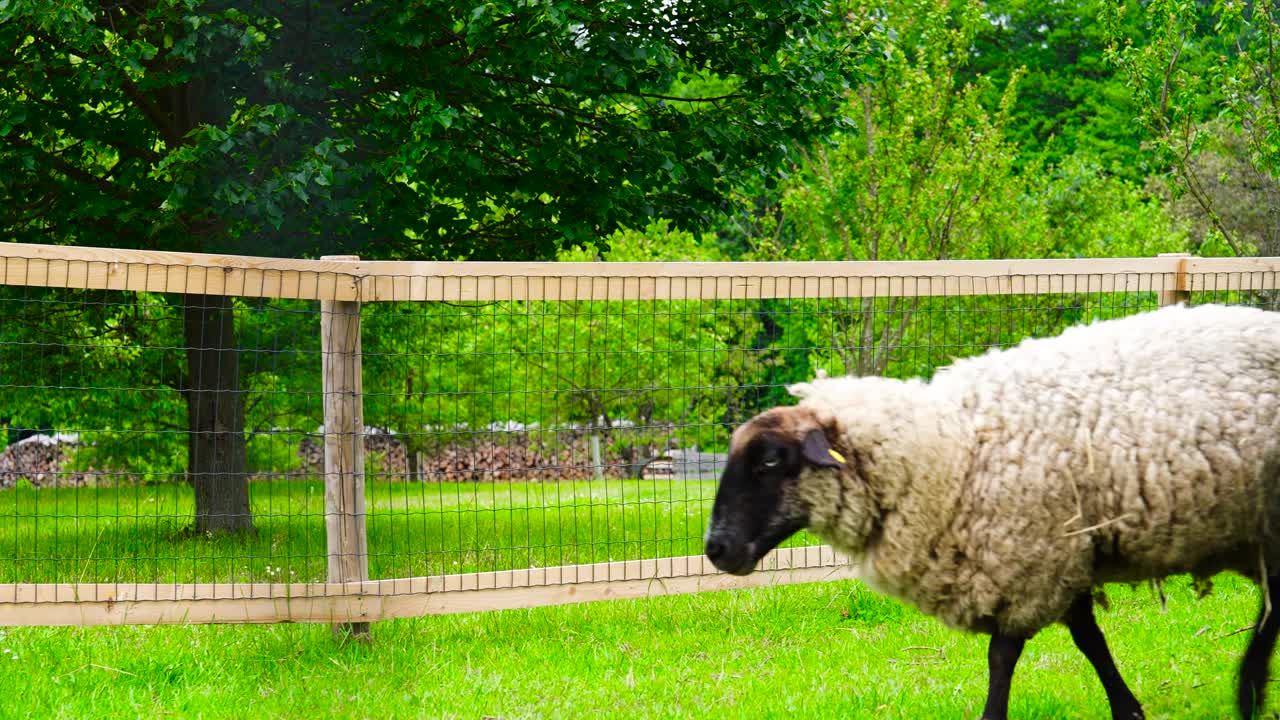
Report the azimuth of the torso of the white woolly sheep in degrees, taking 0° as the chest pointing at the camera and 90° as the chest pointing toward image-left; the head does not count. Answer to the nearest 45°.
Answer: approximately 90°

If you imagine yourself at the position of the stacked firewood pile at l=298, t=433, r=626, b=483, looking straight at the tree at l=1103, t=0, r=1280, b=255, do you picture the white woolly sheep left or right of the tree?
right

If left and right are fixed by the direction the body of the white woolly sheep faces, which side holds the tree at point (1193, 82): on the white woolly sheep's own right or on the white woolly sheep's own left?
on the white woolly sheep's own right

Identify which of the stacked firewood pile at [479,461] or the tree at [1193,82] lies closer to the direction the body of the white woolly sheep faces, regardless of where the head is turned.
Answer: the stacked firewood pile

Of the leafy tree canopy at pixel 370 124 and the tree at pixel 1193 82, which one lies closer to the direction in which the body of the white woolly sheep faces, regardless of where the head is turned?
the leafy tree canopy

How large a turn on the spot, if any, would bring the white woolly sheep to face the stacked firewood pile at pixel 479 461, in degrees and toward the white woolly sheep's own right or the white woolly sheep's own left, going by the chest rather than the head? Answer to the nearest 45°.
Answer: approximately 45° to the white woolly sheep's own right

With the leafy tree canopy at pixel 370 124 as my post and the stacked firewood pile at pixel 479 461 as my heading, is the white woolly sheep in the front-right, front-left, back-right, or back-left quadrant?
back-right
